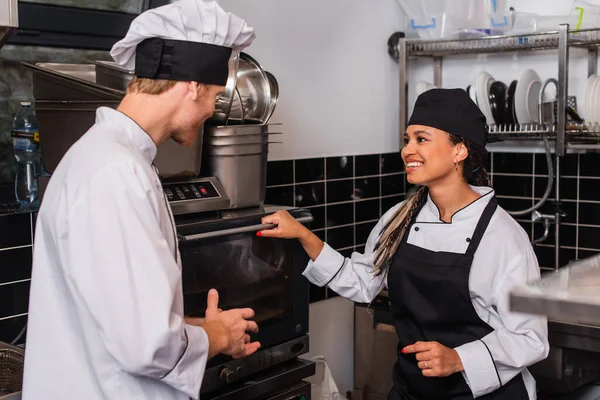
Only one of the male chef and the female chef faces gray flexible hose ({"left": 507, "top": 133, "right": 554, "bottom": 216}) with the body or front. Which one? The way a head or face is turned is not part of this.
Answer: the male chef

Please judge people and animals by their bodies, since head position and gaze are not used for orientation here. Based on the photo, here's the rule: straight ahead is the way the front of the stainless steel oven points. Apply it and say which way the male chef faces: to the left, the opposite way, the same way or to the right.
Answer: to the left

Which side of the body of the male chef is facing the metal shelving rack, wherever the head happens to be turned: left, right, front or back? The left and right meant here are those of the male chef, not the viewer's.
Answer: front

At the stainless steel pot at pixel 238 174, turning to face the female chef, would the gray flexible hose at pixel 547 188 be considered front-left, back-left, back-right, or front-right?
front-left

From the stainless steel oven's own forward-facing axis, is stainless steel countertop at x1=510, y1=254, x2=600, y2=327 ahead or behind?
ahead

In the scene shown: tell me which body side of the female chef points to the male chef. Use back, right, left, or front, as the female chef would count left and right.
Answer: front

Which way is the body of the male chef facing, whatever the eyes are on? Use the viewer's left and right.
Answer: facing away from the viewer and to the right of the viewer

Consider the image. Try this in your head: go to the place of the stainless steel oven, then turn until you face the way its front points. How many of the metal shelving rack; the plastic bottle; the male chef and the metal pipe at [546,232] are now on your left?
2

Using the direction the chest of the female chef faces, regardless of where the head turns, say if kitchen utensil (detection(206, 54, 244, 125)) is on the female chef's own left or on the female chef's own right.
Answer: on the female chef's own right

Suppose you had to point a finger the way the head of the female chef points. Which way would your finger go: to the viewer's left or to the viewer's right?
to the viewer's left

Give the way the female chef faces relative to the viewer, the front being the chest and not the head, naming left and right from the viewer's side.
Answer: facing the viewer and to the left of the viewer

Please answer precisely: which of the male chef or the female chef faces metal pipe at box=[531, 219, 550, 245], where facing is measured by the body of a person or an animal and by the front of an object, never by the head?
the male chef

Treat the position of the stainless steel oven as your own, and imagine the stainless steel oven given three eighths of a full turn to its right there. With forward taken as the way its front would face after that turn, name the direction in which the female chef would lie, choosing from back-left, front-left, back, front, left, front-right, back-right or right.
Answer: back

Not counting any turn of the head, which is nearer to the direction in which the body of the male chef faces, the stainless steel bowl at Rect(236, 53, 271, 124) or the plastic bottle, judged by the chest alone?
the stainless steel bowl

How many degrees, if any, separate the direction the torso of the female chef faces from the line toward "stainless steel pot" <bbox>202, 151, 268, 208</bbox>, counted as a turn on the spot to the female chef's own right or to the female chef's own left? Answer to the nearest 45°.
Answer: approximately 45° to the female chef's own right

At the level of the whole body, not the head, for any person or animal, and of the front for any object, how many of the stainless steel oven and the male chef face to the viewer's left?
0

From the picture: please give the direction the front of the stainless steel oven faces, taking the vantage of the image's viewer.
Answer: facing the viewer and to the right of the viewer

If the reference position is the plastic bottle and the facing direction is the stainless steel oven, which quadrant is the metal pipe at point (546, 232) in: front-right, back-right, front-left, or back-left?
front-left

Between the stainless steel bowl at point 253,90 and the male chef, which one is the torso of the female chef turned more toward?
the male chef

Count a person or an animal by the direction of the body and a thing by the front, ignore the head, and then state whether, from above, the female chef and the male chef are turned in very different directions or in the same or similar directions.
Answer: very different directions
